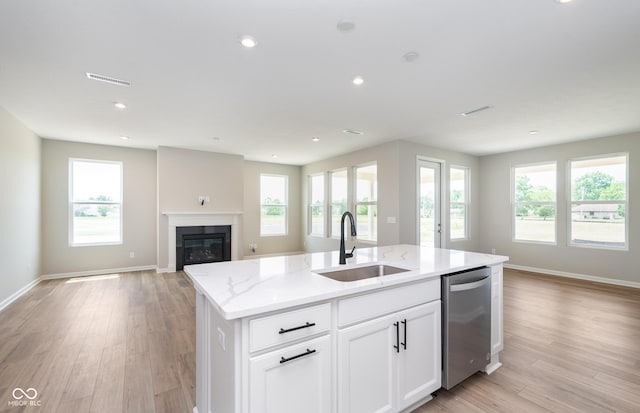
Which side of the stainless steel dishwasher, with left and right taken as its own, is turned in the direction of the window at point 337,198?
back

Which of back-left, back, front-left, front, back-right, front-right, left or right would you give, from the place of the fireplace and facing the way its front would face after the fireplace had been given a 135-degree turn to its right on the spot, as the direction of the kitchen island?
back-left

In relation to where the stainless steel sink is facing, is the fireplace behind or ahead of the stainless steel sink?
behind

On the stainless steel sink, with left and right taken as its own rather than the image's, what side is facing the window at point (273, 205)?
back

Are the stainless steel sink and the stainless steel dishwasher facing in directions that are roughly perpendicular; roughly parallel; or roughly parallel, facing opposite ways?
roughly parallel

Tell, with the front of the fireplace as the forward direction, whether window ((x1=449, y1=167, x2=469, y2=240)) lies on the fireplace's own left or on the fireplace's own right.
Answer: on the fireplace's own left

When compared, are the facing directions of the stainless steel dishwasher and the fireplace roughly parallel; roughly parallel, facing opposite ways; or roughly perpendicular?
roughly parallel

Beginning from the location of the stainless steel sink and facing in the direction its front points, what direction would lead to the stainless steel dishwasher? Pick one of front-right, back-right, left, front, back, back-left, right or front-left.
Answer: front-left

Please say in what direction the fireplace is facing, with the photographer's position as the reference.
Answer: facing the viewer

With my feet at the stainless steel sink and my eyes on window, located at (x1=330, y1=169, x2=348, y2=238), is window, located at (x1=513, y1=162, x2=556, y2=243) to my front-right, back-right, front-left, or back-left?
front-right

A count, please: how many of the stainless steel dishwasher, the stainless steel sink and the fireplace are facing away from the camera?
0

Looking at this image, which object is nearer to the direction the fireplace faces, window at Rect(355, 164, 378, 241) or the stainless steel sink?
the stainless steel sink

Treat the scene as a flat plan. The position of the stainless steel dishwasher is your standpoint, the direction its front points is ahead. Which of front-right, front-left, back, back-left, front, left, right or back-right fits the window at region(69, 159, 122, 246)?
back-right

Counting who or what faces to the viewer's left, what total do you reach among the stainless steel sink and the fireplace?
0

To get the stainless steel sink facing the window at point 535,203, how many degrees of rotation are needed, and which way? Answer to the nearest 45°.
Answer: approximately 90° to its left

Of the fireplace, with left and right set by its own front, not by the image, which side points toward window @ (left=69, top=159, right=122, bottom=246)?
right
